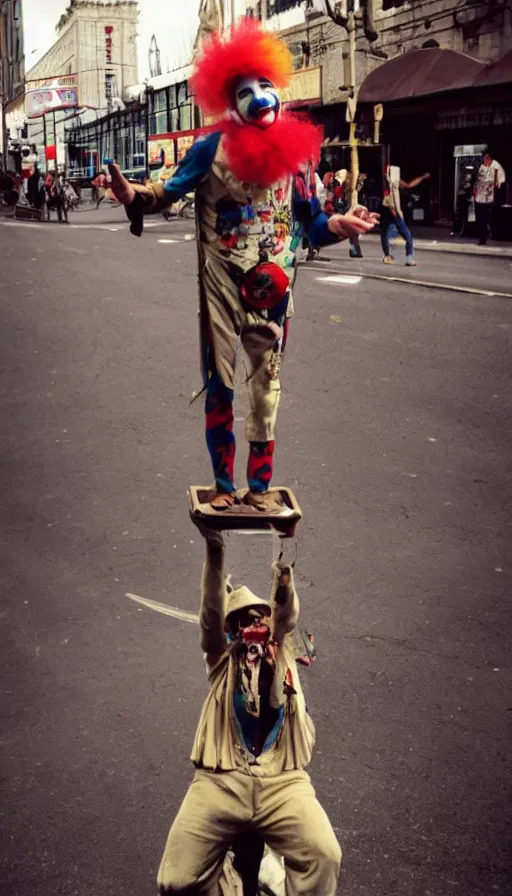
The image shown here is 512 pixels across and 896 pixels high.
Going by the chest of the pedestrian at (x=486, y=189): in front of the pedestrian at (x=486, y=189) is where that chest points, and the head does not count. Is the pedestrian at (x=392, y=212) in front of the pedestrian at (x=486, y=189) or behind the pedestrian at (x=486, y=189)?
in front

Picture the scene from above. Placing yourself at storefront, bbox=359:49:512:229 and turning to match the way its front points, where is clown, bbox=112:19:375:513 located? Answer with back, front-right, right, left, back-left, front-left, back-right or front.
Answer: front-left

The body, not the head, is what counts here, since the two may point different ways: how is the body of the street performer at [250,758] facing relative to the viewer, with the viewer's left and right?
facing the viewer

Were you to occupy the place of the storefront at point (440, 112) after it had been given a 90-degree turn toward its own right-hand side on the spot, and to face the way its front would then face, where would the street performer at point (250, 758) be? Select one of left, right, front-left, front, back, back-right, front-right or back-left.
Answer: back-left

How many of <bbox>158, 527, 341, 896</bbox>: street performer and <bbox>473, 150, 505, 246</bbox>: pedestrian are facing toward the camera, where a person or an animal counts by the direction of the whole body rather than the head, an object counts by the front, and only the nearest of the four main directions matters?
2

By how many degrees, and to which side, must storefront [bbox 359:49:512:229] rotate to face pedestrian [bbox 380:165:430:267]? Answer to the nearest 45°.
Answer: approximately 45° to its left

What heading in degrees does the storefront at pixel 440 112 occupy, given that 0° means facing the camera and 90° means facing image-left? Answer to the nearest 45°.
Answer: approximately 45°

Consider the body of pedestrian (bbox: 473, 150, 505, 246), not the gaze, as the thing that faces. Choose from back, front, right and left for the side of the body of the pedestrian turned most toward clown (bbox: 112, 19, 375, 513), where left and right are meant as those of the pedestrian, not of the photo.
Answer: front
